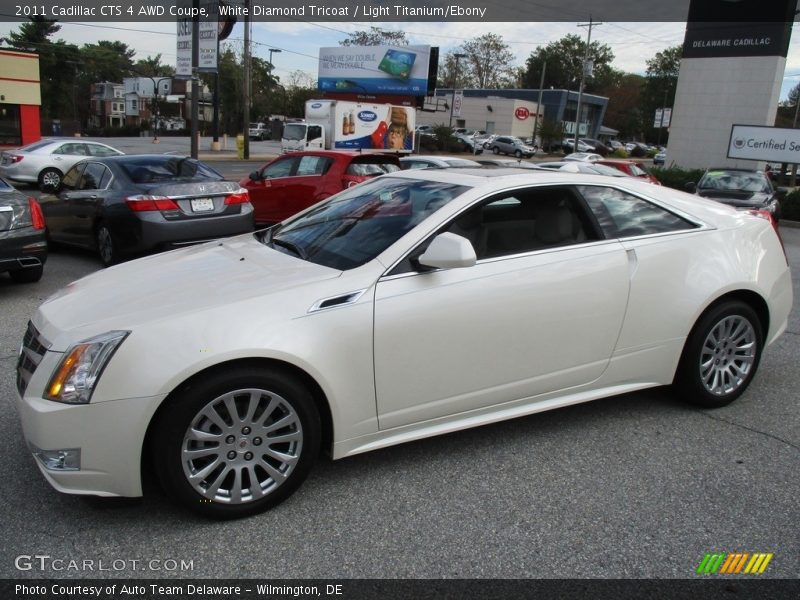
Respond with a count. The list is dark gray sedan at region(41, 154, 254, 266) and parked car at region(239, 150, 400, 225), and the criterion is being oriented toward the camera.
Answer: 0

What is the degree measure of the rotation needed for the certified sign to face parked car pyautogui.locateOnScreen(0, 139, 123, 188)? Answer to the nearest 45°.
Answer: approximately 45° to its right

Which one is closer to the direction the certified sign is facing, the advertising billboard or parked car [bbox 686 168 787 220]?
the parked car

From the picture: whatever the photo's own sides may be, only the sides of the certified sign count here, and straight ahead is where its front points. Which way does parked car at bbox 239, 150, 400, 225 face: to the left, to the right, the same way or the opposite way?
to the right

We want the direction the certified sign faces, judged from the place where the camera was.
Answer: facing the viewer

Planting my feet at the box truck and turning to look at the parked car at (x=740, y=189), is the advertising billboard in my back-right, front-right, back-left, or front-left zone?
back-left

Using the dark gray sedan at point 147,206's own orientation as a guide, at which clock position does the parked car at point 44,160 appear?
The parked car is roughly at 1 o'clock from the dark gray sedan.

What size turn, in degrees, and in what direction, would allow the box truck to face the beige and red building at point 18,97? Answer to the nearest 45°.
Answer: approximately 45° to its right

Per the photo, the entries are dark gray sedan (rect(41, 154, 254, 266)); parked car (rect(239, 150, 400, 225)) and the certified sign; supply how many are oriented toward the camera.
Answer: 1

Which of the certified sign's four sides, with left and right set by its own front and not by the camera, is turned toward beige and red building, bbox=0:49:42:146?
right

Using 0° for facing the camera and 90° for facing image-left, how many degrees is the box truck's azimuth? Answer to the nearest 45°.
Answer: approximately 45°

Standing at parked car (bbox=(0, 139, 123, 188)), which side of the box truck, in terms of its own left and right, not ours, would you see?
front
